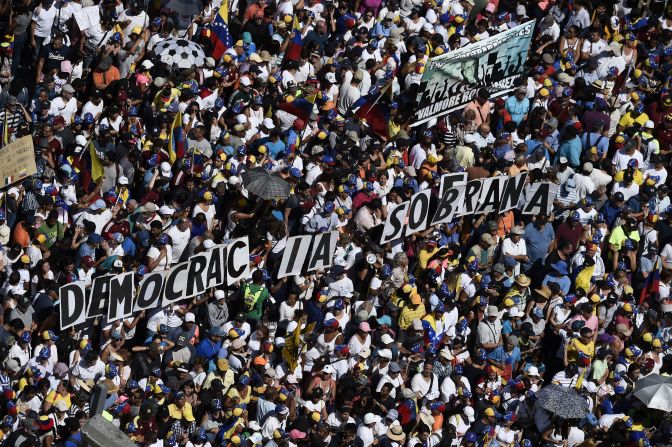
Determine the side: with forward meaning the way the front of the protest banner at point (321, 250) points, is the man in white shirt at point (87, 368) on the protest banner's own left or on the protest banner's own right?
on the protest banner's own right

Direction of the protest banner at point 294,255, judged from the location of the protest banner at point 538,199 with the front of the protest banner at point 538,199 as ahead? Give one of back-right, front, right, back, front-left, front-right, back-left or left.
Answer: front-right

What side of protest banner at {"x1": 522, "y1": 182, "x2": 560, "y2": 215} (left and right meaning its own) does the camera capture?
front

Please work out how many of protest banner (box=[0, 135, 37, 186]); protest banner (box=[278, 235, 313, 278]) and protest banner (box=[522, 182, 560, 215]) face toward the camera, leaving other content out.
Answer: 3

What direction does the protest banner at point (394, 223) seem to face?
toward the camera

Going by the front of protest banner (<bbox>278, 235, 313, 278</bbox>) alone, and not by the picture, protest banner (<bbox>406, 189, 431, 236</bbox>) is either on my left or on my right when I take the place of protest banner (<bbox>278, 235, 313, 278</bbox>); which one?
on my left

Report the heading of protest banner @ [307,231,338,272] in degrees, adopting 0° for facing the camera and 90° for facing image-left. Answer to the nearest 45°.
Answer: approximately 0°

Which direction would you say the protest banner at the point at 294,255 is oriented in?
toward the camera

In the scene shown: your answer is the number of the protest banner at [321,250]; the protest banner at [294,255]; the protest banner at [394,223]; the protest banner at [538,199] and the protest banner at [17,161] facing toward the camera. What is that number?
5
